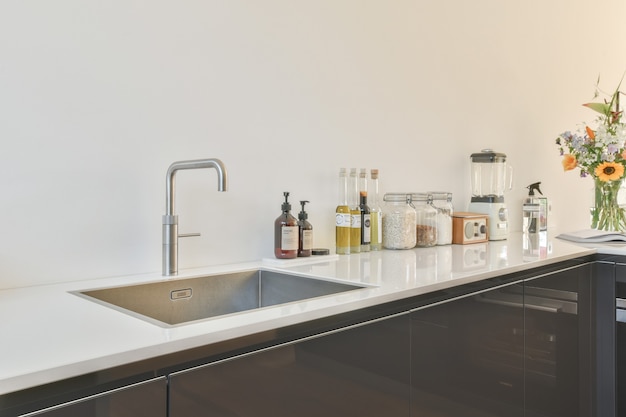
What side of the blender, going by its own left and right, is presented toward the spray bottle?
left

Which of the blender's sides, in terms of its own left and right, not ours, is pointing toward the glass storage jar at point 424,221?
right

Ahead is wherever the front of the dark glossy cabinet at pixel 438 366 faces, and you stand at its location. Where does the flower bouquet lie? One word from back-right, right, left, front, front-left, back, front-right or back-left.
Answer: left

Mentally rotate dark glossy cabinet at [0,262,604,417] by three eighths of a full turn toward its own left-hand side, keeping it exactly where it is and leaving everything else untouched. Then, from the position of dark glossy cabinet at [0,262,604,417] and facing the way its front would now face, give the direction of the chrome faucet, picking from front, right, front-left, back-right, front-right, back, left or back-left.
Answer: left

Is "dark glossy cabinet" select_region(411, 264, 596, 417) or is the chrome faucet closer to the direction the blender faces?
the dark glossy cabinet

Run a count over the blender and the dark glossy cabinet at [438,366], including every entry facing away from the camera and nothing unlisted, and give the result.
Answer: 0

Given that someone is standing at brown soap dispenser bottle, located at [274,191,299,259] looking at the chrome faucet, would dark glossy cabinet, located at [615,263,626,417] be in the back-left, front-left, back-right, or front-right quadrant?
back-left

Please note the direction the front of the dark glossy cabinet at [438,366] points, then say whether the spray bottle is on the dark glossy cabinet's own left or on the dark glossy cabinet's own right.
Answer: on the dark glossy cabinet's own left

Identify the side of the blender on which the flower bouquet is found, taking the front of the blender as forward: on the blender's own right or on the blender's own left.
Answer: on the blender's own left

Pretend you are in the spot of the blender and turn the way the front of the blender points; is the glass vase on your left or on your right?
on your left

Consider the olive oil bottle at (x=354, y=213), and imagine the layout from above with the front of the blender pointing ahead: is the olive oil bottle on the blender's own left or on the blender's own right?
on the blender's own right

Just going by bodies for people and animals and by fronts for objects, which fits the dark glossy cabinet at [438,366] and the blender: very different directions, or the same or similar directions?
same or similar directions
